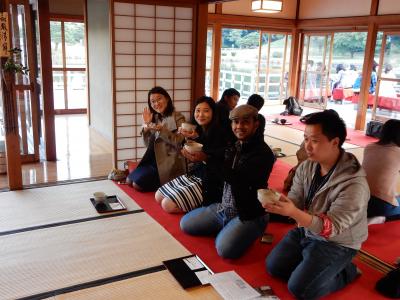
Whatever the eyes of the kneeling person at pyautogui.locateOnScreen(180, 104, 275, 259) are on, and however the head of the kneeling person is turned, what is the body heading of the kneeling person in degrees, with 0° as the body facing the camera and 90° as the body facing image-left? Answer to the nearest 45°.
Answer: approximately 45°

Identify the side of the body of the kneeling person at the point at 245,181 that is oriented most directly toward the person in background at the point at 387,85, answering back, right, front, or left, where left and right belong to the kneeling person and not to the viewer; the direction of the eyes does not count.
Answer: back

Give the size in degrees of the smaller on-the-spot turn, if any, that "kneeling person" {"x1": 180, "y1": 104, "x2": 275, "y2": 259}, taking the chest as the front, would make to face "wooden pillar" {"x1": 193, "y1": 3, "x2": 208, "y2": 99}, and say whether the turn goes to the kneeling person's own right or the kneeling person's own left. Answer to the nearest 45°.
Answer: approximately 135° to the kneeling person's own right

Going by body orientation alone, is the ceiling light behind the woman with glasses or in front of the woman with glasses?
behind

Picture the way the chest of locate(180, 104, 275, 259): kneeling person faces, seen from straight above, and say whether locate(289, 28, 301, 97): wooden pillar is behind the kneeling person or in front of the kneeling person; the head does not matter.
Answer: behind

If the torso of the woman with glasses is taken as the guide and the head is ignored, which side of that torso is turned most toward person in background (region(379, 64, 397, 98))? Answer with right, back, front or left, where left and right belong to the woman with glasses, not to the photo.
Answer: back

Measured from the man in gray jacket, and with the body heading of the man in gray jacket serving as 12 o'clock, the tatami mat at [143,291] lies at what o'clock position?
The tatami mat is roughly at 1 o'clock from the man in gray jacket.

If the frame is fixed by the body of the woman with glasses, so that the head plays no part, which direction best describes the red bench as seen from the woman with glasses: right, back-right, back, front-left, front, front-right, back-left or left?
back

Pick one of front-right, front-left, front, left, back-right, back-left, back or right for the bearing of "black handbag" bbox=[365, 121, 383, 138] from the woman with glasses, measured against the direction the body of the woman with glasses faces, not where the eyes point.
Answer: back

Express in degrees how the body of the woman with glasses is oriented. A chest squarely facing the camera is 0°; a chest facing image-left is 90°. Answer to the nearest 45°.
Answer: approximately 45°

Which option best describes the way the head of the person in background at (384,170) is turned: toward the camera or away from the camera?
away from the camera

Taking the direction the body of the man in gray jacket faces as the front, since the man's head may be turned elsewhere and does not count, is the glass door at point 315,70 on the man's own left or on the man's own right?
on the man's own right

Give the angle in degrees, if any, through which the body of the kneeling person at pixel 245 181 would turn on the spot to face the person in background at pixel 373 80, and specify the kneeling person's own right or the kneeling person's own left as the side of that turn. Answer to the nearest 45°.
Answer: approximately 180°

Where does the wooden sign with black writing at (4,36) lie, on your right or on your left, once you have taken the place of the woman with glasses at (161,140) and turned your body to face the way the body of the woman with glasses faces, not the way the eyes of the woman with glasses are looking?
on your right
